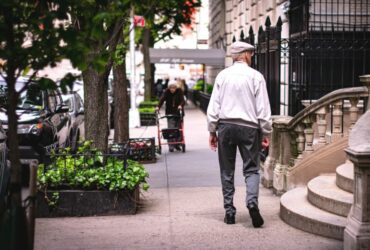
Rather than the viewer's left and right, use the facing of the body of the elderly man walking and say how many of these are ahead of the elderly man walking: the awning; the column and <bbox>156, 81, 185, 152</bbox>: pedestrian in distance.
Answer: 2

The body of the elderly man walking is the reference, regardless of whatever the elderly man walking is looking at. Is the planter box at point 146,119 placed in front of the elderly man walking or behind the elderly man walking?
in front

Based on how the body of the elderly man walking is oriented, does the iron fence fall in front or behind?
in front

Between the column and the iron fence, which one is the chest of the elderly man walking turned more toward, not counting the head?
the iron fence

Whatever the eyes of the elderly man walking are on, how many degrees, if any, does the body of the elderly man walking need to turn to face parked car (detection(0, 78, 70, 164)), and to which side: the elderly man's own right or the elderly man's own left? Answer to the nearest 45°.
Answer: approximately 45° to the elderly man's own left

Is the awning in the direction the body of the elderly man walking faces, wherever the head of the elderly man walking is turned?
yes

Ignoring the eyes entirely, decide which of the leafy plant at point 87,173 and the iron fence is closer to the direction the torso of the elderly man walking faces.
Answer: the iron fence

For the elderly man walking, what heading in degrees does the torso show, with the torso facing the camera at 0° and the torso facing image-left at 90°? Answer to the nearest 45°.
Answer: approximately 180°

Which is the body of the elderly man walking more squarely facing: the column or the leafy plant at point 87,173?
the leafy plant

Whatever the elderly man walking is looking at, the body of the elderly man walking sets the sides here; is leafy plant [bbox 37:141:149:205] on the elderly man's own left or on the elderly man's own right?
on the elderly man's own left
